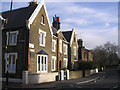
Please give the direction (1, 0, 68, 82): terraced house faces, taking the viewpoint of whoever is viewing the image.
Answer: facing the viewer and to the right of the viewer
